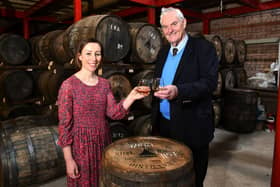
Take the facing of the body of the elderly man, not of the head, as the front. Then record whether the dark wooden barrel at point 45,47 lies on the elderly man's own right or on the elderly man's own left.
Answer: on the elderly man's own right

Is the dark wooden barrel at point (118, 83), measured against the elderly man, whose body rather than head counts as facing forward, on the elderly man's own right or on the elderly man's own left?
on the elderly man's own right

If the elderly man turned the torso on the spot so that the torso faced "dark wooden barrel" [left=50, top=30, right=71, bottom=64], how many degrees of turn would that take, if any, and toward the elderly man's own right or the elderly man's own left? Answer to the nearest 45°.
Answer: approximately 90° to the elderly man's own right

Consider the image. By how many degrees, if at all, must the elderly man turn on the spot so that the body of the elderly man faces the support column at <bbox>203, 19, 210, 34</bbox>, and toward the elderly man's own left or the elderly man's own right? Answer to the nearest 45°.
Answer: approximately 135° to the elderly man's own right

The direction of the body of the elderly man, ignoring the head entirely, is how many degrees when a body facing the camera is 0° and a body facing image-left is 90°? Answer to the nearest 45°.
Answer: approximately 45°

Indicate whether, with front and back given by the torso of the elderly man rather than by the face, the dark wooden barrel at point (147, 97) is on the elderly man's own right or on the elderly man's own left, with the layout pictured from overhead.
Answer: on the elderly man's own right

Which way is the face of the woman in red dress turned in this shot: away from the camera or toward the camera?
toward the camera

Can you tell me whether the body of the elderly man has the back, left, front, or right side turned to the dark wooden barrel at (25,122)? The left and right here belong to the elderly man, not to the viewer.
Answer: right

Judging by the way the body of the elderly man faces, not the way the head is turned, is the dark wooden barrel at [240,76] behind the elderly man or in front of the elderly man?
behind
